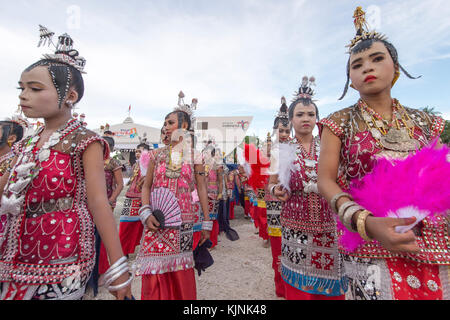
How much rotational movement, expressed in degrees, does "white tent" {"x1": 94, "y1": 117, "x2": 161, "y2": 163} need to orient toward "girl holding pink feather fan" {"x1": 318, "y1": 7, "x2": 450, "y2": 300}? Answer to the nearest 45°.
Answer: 0° — it already faces them

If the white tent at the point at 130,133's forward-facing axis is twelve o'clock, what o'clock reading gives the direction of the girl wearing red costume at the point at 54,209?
The girl wearing red costume is roughly at 12 o'clock from the white tent.

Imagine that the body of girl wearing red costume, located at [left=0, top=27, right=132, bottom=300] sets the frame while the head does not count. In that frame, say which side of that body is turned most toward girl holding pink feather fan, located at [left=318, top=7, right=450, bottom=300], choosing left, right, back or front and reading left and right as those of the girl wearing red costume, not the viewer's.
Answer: left

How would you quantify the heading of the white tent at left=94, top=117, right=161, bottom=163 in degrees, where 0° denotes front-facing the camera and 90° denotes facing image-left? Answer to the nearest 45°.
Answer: approximately 0°
